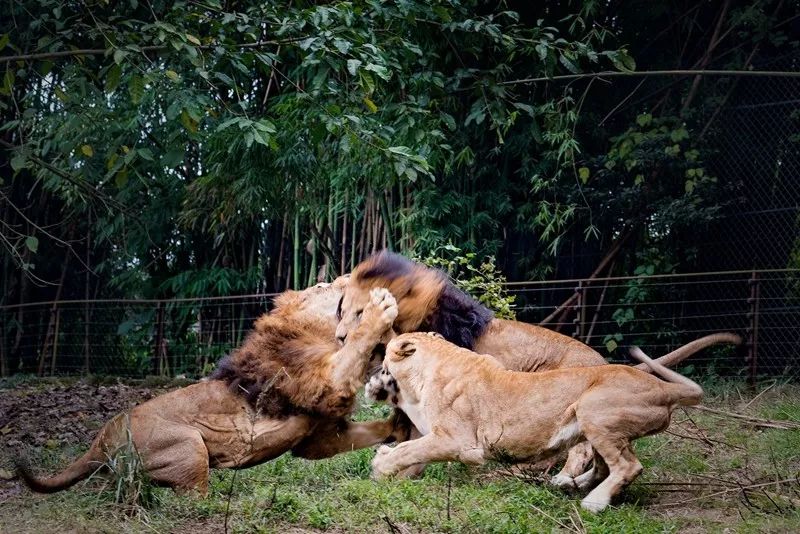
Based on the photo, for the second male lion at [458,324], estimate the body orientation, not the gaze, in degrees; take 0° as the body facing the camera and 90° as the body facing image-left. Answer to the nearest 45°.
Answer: approximately 90°

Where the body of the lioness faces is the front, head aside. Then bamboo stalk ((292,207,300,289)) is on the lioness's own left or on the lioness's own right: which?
on the lioness's own right

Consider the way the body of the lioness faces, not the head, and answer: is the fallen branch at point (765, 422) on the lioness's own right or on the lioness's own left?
on the lioness's own right

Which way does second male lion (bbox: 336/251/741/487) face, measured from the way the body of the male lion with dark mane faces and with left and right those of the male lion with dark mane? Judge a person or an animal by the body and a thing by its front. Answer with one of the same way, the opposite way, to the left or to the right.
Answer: the opposite way

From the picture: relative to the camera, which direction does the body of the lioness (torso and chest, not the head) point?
to the viewer's left

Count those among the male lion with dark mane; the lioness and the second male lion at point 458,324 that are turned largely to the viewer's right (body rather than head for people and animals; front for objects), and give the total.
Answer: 1

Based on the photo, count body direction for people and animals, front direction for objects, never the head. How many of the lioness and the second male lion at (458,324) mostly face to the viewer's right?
0
